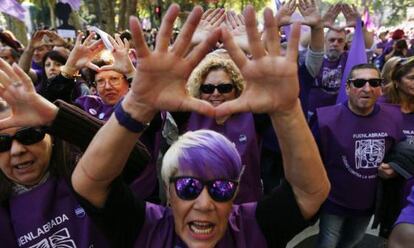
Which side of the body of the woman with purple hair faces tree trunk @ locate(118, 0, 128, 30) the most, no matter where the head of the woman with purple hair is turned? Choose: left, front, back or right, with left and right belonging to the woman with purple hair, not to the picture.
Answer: back

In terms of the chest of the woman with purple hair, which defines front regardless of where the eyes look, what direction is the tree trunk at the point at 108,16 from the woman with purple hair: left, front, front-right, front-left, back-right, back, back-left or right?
back

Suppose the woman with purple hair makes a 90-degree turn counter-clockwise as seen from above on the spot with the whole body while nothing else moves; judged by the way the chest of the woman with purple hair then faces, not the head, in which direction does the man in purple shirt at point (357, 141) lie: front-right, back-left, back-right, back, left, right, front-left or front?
front-left

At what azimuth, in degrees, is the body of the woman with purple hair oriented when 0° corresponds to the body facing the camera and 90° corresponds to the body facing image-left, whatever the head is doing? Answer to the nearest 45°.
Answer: approximately 0°
